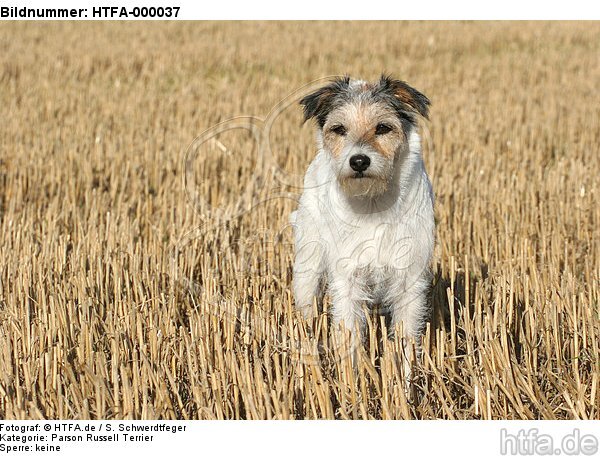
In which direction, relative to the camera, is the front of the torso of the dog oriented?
toward the camera
